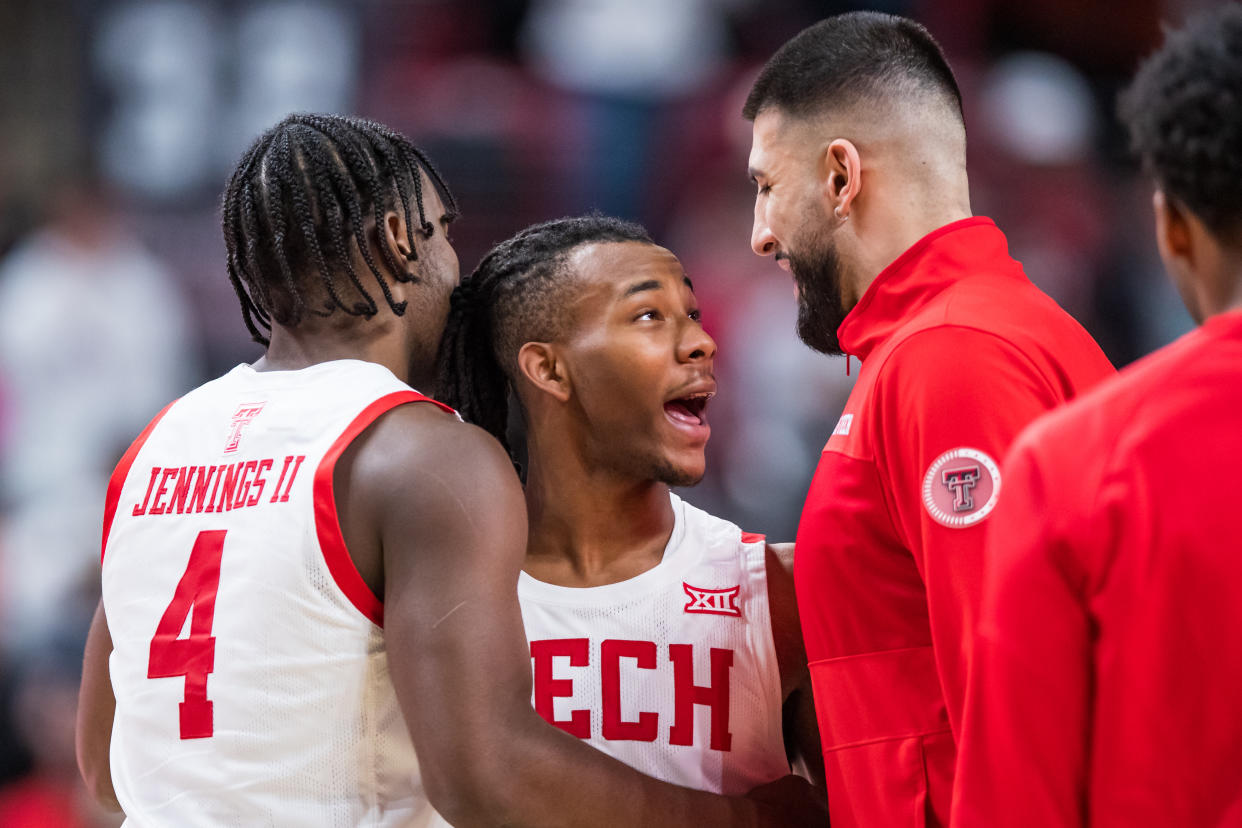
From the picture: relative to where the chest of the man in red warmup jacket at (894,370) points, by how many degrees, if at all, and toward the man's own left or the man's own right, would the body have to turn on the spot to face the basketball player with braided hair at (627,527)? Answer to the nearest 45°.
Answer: approximately 45° to the man's own right

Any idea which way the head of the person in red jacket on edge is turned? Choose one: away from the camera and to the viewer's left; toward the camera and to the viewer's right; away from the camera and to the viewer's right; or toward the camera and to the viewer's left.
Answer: away from the camera and to the viewer's left

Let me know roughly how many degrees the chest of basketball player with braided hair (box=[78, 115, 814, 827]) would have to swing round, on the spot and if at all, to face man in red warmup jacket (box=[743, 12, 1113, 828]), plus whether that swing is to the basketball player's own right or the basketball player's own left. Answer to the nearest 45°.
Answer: approximately 45° to the basketball player's own right

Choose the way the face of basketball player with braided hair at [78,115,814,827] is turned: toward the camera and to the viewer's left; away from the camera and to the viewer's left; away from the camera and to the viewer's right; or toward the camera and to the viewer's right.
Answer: away from the camera and to the viewer's right

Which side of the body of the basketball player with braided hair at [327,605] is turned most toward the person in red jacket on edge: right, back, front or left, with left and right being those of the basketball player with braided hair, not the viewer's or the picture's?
right

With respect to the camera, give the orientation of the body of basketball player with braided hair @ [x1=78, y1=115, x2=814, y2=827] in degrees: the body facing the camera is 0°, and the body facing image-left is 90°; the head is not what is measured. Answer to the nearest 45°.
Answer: approximately 225°

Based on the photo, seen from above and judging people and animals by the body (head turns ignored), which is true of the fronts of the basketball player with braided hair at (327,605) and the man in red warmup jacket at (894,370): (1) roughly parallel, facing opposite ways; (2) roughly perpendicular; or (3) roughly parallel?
roughly perpendicular

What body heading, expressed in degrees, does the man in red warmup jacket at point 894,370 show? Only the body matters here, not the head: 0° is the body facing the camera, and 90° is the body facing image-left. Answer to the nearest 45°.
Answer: approximately 90°

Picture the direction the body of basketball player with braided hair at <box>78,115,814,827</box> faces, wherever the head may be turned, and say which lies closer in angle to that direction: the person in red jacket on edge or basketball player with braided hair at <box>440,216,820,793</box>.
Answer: the basketball player with braided hair

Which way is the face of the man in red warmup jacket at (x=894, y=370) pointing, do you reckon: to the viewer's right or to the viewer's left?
to the viewer's left

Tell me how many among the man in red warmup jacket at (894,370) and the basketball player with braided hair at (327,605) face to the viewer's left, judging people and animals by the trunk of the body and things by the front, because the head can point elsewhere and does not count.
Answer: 1

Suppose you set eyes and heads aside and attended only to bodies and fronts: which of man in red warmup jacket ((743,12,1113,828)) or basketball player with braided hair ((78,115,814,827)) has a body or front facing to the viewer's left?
the man in red warmup jacket
